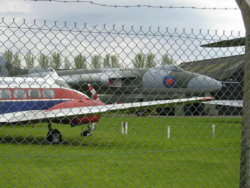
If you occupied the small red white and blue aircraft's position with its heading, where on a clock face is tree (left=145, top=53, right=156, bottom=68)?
The tree is roughly at 4 o'clock from the small red white and blue aircraft.
